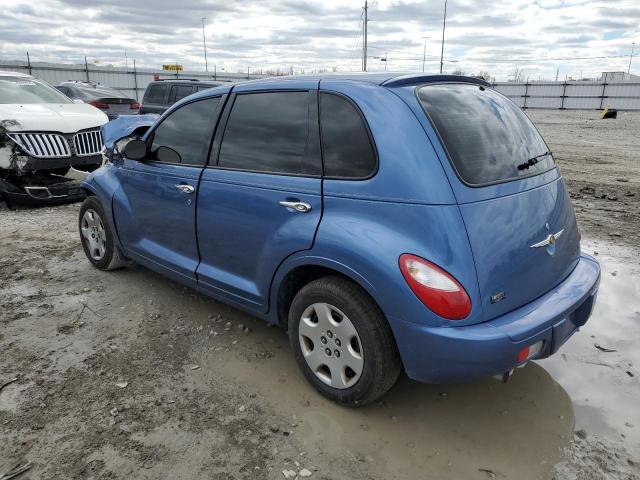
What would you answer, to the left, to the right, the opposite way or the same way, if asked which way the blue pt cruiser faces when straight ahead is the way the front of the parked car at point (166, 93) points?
to the left

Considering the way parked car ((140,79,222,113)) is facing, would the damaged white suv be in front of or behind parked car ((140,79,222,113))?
behind

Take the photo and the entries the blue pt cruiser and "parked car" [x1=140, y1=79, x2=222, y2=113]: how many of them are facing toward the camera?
0

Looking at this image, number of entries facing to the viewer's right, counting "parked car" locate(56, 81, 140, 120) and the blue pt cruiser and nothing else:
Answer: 0

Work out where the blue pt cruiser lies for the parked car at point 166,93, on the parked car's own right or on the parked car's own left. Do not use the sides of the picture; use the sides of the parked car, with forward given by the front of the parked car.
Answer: on the parked car's own right

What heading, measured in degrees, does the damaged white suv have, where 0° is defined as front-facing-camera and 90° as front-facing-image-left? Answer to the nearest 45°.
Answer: approximately 315°

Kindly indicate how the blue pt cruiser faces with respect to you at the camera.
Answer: facing away from the viewer and to the left of the viewer

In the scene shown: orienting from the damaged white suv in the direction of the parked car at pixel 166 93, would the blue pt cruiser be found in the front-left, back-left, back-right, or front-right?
back-right

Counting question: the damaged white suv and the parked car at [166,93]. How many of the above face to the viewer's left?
0

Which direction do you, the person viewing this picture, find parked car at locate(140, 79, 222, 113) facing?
facing away from the viewer and to the right of the viewer

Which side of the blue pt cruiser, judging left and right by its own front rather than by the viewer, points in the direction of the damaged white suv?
front

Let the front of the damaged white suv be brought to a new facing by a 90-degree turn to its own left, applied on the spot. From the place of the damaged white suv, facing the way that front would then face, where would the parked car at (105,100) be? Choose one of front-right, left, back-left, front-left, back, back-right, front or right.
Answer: front-left

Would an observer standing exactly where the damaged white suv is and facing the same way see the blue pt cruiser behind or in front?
in front

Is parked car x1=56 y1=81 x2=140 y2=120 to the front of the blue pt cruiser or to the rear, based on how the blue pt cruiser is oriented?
to the front
